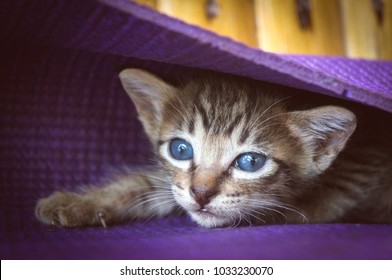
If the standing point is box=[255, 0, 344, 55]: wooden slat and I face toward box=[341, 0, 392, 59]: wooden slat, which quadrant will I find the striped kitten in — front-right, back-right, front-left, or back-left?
back-right

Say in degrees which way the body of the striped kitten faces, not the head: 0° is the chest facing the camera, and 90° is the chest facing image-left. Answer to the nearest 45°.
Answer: approximately 45°

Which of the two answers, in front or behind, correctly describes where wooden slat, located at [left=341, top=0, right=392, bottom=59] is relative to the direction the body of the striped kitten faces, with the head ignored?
behind
